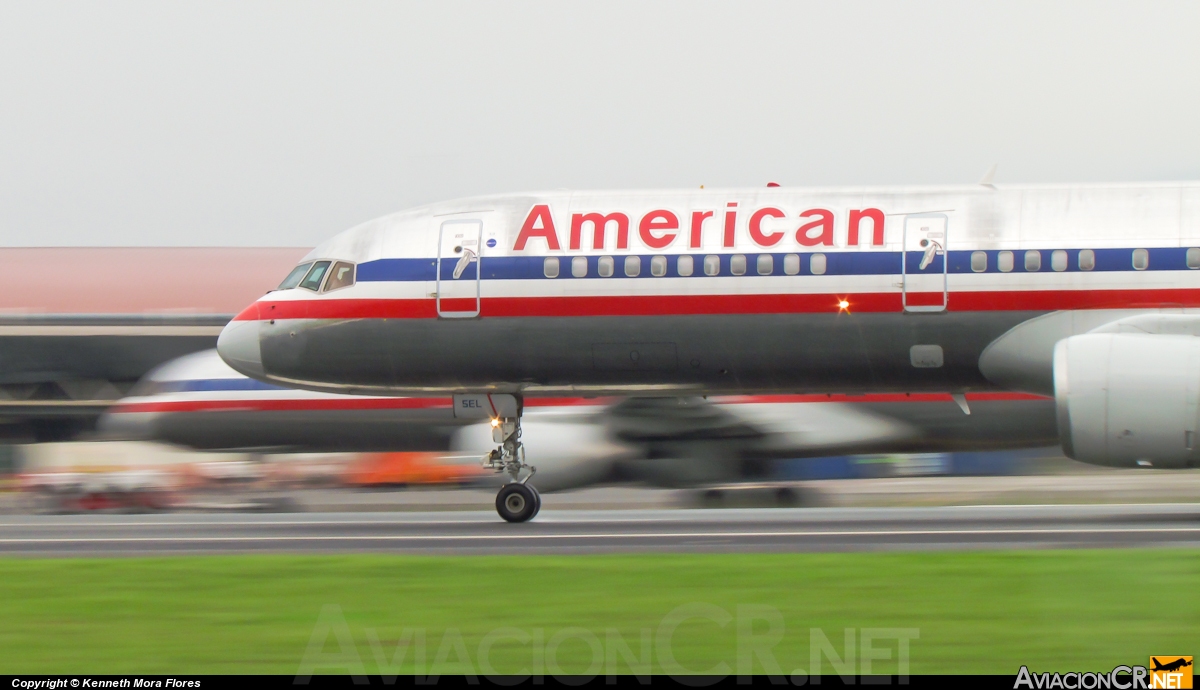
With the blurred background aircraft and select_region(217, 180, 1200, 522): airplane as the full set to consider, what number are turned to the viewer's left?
2

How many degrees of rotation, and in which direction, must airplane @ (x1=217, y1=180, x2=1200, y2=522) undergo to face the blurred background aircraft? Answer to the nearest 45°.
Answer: approximately 90° to its right

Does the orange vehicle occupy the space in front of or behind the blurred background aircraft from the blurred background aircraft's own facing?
in front

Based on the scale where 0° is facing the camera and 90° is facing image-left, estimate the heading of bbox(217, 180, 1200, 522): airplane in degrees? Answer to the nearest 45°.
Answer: approximately 90°

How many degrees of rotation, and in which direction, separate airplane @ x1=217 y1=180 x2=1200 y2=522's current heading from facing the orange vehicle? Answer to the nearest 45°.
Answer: approximately 45° to its right

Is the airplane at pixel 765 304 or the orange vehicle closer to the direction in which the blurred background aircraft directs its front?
the orange vehicle

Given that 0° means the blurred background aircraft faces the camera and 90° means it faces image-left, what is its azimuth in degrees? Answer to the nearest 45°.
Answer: approximately 90°

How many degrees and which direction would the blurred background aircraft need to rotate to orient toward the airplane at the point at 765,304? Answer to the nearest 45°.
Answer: approximately 90° to its left
